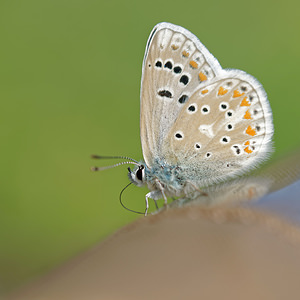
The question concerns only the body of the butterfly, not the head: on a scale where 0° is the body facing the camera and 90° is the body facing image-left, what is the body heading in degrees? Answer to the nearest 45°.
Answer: approximately 90°
